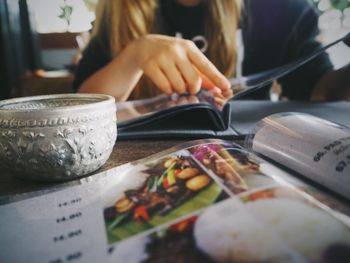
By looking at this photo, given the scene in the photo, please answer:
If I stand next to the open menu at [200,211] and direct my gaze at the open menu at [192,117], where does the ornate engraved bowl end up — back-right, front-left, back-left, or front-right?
front-left

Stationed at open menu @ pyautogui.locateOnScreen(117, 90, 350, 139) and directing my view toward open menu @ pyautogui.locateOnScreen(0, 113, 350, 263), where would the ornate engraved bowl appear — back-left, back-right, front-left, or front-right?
front-right

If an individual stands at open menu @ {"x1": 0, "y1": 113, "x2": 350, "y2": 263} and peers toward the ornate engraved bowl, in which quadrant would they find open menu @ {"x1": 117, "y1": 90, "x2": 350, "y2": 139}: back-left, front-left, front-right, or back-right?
front-right

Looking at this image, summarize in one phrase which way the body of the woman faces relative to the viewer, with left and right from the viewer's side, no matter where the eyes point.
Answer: facing the viewer

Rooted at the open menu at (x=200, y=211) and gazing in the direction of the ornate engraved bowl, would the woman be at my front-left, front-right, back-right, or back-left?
front-right
